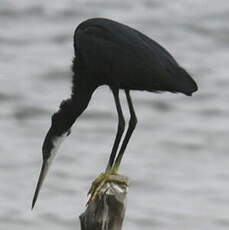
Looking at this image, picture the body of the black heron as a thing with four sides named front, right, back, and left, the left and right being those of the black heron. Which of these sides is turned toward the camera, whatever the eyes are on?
left
